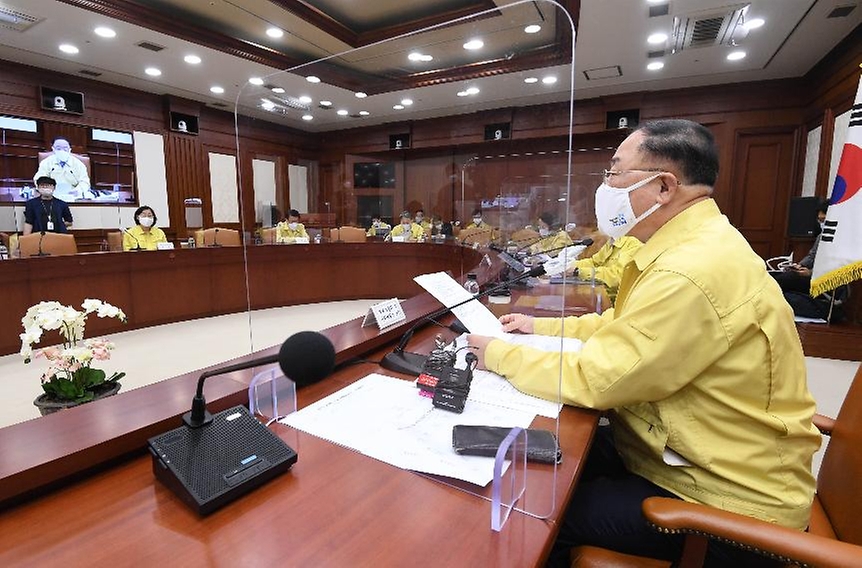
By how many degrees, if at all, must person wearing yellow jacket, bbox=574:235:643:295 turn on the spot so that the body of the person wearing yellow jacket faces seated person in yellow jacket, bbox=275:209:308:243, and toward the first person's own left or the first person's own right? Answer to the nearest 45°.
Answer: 0° — they already face them

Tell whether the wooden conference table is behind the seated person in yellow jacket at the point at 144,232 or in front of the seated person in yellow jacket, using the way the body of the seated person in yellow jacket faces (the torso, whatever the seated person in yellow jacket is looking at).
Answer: in front

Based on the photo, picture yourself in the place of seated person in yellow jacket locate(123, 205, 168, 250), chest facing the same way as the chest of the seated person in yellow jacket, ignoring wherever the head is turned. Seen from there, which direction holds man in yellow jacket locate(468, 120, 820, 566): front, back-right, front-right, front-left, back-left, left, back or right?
front

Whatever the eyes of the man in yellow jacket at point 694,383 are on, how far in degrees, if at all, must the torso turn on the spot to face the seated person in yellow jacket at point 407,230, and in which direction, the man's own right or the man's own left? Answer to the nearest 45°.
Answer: approximately 45° to the man's own right

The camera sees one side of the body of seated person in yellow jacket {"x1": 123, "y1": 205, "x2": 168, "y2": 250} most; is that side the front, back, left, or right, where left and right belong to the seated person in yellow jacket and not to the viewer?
front

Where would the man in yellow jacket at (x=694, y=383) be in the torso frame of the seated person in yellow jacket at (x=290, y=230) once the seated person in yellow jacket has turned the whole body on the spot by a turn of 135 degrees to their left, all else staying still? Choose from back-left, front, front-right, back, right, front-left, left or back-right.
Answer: back-right

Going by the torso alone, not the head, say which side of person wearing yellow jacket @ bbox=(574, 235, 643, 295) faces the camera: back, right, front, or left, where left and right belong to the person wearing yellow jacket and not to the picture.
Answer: left

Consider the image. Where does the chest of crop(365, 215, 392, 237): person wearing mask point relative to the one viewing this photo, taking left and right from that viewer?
facing the viewer

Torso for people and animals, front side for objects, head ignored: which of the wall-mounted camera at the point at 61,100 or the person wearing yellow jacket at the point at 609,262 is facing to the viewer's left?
the person wearing yellow jacket

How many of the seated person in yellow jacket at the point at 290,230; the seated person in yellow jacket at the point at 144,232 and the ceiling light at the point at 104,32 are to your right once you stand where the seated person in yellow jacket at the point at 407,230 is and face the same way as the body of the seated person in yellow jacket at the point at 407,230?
3

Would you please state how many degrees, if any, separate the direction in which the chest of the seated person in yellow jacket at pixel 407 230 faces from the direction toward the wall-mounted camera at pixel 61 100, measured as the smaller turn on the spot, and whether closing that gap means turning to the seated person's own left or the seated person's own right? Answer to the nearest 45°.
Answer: approximately 90° to the seated person's own right

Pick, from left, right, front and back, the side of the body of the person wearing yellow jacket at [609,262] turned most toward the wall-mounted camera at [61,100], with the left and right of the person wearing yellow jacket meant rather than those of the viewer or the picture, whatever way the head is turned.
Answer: front

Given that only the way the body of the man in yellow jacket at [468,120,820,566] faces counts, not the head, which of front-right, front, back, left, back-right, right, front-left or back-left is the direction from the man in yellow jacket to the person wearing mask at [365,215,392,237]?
front-right

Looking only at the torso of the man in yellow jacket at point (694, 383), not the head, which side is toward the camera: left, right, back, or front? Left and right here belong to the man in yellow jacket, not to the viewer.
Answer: left

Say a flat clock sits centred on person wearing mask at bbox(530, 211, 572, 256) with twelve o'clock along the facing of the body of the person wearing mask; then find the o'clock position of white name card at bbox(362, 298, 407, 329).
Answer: The white name card is roughly at 11 o'clock from the person wearing mask.
